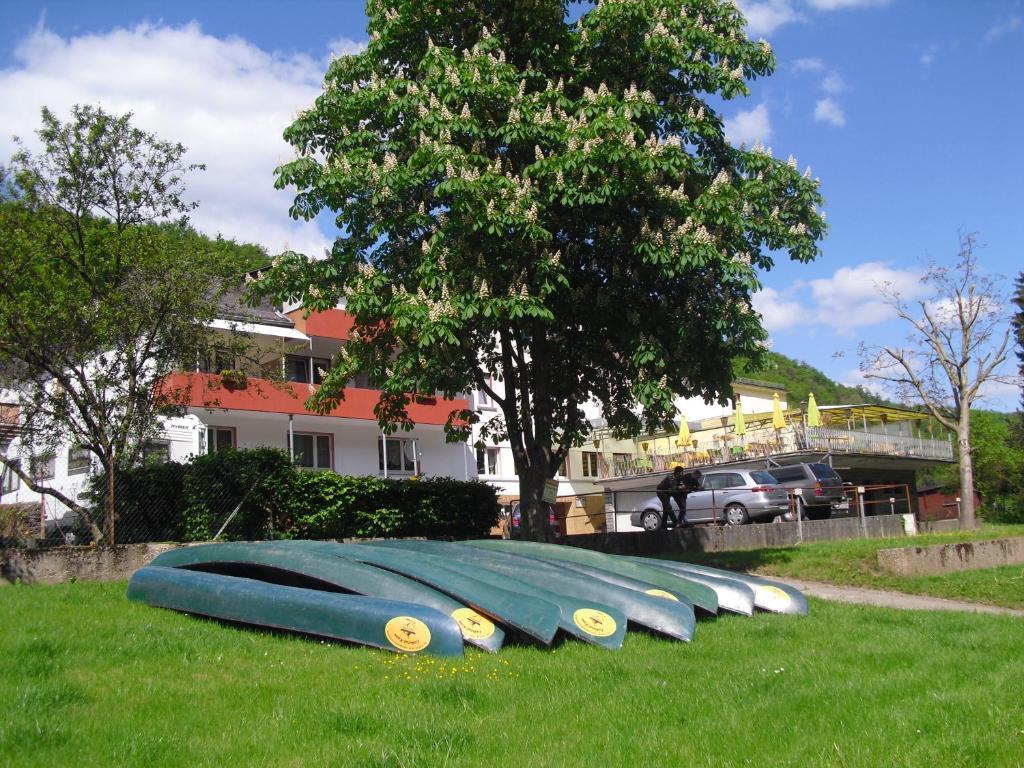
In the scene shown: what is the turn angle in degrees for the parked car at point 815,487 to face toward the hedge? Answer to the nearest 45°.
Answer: approximately 90° to its left

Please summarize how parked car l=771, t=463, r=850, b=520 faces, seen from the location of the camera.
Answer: facing away from the viewer and to the left of the viewer

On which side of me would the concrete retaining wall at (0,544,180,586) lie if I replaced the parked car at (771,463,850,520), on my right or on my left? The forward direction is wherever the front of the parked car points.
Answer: on my left

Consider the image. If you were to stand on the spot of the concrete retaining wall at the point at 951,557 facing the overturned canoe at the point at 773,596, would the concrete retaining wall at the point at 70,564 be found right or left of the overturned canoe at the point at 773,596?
right

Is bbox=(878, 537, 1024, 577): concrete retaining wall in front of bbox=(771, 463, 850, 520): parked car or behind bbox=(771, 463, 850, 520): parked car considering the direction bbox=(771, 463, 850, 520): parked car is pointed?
behind

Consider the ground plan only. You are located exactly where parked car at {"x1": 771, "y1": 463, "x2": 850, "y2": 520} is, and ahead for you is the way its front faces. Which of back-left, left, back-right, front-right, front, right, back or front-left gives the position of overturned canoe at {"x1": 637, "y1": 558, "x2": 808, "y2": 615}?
back-left

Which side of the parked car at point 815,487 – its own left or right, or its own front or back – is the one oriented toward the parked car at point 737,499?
left

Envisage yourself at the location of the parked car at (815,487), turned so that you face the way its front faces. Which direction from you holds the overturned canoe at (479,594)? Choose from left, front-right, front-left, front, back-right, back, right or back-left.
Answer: back-left

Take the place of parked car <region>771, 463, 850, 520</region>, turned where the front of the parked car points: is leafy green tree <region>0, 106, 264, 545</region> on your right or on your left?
on your left

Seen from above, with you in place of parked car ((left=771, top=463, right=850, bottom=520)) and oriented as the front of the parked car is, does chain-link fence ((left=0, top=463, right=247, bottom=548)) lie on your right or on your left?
on your left

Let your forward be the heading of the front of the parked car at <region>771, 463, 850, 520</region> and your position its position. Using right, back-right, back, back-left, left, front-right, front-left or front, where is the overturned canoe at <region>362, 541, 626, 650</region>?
back-left
